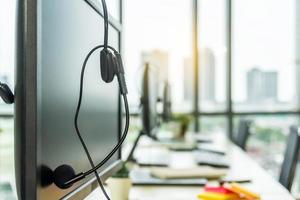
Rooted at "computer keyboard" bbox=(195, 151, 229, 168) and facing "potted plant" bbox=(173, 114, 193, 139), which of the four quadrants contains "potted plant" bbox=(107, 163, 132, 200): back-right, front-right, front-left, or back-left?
back-left

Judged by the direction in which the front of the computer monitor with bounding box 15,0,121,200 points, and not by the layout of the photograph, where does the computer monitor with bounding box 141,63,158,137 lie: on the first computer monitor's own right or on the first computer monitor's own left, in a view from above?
on the first computer monitor's own left

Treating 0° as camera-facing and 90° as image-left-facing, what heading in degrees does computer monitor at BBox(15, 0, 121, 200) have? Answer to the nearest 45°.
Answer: approximately 315°

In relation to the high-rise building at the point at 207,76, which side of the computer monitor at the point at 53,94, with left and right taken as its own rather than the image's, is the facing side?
left
